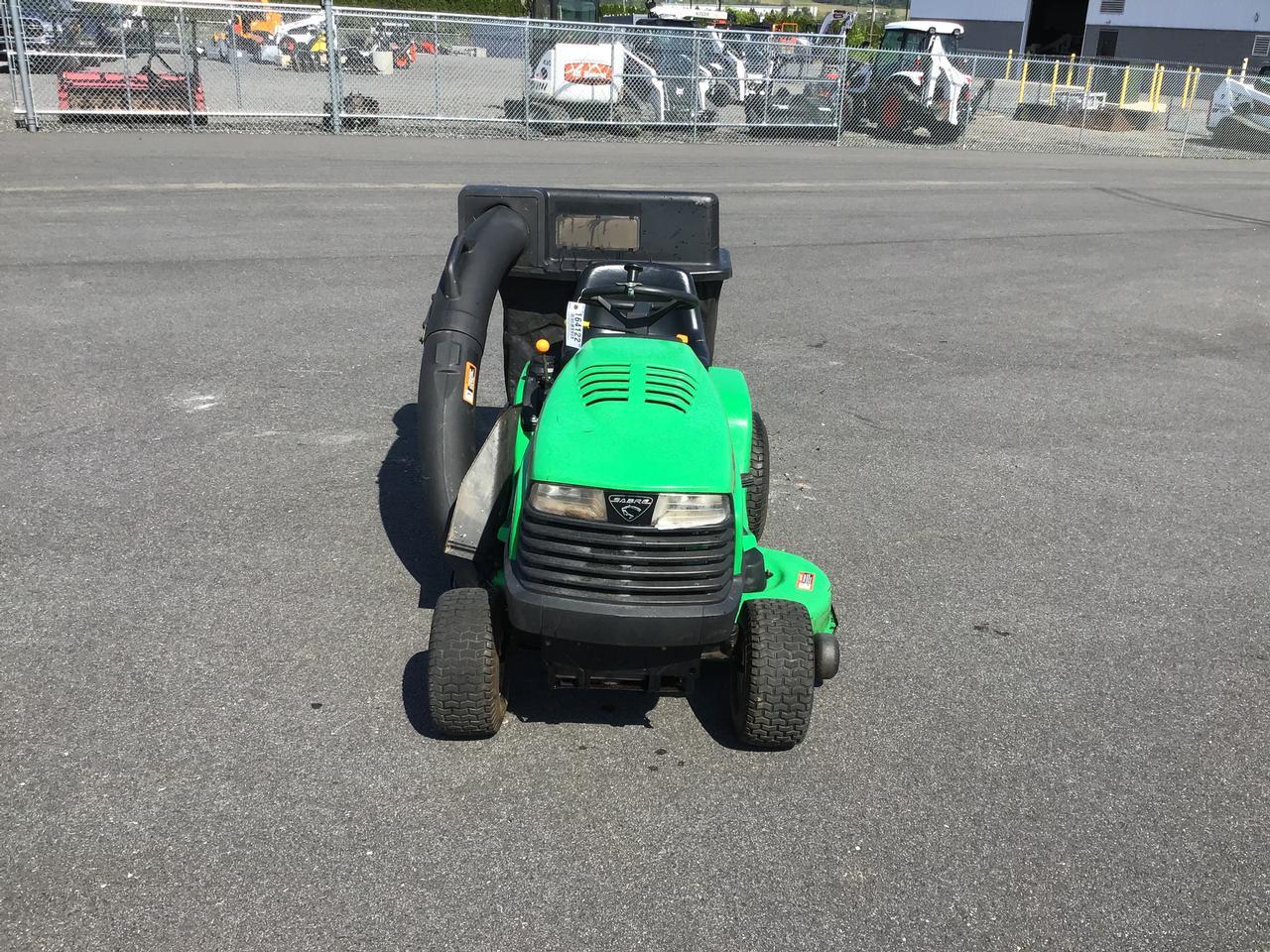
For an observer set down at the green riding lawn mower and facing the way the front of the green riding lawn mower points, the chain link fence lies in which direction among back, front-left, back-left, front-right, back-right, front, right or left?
back

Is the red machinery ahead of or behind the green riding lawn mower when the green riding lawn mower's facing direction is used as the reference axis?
behind

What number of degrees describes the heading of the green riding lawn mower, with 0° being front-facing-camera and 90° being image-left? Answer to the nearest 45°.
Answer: approximately 0°
